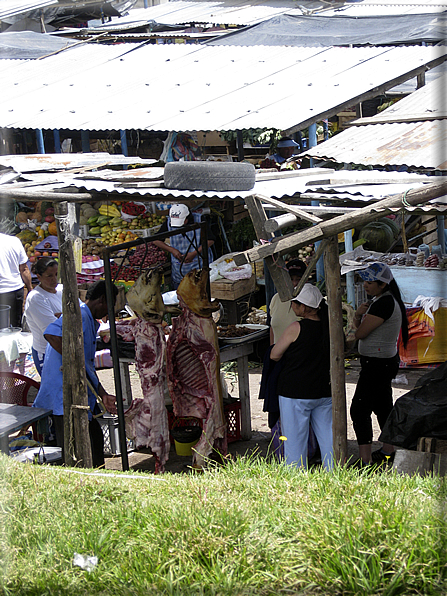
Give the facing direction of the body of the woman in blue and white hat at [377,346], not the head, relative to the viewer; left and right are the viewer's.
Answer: facing to the left of the viewer

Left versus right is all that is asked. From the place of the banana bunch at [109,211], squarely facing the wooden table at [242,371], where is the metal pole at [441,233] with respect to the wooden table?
left

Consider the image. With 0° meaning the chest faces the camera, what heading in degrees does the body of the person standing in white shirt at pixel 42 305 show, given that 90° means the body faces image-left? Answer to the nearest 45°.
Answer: approximately 315°

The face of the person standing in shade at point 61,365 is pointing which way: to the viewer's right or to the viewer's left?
to the viewer's right

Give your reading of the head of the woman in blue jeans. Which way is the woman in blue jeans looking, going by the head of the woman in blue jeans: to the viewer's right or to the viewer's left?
to the viewer's left
